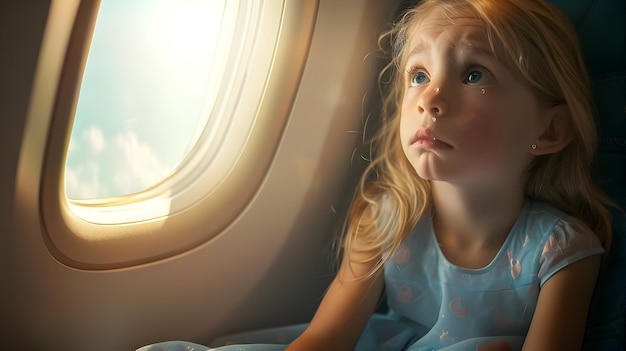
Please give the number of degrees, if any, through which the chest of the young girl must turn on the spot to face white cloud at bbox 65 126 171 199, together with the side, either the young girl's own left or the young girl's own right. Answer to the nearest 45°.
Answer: approximately 45° to the young girl's own right

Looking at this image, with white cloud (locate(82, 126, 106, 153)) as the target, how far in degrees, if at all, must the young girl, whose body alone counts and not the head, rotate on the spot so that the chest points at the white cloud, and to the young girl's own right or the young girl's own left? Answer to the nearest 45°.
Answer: approximately 45° to the young girl's own right

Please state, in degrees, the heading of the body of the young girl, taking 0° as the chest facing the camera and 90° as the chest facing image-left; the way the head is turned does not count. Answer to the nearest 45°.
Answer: approximately 45°
